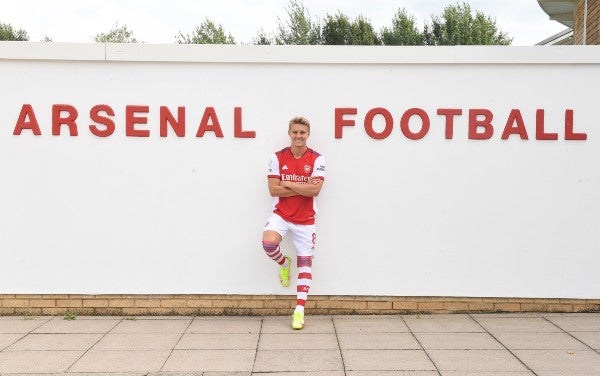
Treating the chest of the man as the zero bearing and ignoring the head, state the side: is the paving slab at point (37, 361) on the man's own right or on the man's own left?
on the man's own right

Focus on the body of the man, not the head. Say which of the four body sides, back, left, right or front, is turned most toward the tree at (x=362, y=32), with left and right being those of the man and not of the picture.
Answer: back

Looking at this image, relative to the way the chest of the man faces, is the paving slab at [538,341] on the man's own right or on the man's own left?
on the man's own left

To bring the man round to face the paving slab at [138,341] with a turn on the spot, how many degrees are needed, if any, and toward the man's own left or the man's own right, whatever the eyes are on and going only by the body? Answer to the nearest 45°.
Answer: approximately 90° to the man's own right

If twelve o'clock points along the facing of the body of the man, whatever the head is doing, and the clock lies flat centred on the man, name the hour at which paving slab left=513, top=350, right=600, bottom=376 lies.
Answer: The paving slab is roughly at 10 o'clock from the man.

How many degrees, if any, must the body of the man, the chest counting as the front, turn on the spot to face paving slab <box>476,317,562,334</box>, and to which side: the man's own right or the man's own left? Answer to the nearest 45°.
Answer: approximately 90° to the man's own left

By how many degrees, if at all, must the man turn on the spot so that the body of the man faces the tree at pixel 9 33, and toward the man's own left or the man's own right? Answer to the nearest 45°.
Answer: approximately 135° to the man's own right

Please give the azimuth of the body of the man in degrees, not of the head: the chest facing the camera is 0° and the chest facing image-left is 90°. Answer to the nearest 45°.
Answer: approximately 0°

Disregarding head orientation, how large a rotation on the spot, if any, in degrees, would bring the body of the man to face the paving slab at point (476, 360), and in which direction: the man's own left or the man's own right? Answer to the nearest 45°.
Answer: approximately 45° to the man's own left
